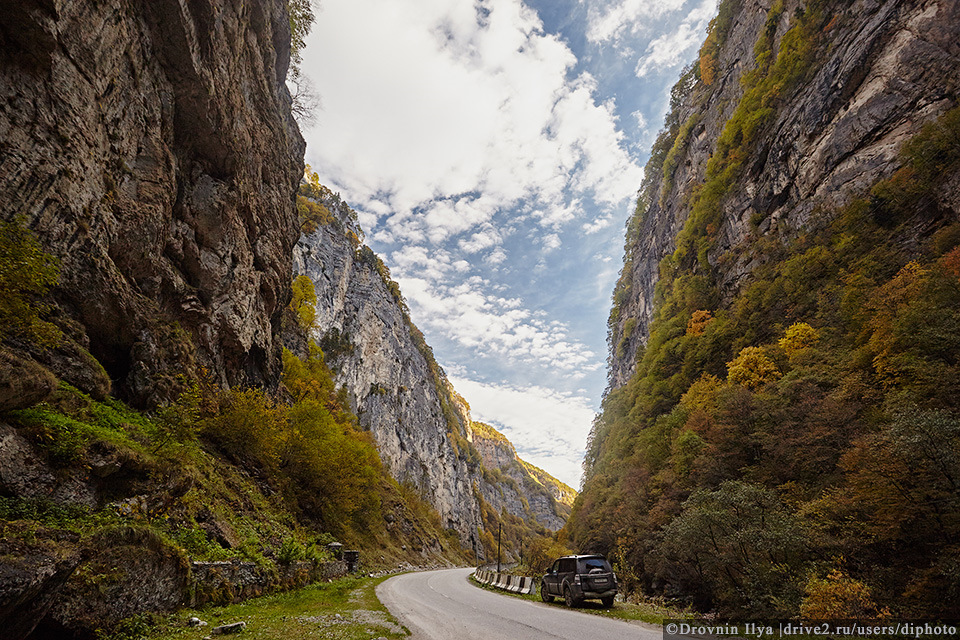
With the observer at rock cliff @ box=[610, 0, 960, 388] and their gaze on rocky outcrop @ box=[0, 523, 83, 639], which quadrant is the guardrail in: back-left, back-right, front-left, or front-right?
front-right

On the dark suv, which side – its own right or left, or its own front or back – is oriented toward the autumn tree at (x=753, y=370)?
right

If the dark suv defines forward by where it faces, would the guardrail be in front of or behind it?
in front

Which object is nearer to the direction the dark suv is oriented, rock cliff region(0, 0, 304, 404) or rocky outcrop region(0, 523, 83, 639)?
the rock cliff

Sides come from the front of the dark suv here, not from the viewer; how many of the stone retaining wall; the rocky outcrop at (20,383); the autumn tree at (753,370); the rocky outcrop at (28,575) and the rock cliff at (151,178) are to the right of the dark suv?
1

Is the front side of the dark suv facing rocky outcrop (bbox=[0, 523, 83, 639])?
no

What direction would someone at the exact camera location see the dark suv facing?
facing away from the viewer and to the left of the viewer

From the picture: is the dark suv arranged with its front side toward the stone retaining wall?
no

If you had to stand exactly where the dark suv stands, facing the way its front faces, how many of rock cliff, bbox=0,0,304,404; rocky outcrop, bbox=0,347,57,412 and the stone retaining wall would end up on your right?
0

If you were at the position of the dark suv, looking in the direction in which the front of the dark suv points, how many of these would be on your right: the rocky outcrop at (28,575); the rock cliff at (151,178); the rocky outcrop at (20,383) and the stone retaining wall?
0

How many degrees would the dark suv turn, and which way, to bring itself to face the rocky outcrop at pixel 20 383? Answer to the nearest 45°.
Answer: approximately 90° to its left

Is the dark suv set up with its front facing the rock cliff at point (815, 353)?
no
